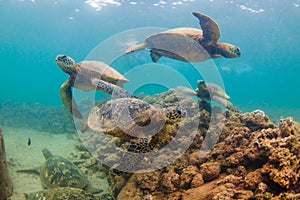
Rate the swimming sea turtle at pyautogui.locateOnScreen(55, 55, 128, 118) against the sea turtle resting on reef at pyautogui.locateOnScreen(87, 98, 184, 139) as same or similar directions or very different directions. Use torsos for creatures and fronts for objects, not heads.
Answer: very different directions

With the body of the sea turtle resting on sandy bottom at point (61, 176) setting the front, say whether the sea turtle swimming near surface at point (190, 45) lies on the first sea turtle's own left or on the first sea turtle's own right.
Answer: on the first sea turtle's own right

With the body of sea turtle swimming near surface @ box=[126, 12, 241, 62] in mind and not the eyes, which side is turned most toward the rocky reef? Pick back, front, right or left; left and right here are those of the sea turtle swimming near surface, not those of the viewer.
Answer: right

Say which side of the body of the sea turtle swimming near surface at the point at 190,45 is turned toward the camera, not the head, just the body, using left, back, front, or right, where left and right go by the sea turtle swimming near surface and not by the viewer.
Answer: right

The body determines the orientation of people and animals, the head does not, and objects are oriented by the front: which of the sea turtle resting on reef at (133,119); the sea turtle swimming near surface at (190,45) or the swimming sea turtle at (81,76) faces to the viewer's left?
the swimming sea turtle

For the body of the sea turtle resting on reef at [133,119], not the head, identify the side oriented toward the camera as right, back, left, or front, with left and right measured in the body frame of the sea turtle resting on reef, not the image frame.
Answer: right

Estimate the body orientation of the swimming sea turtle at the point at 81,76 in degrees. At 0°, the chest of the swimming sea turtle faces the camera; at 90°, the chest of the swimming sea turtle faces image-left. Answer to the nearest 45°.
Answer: approximately 90°

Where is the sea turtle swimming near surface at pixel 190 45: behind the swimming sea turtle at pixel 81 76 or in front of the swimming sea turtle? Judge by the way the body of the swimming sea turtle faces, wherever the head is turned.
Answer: behind

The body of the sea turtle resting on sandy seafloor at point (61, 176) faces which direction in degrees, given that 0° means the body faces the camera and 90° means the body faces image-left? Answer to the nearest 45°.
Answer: approximately 135°

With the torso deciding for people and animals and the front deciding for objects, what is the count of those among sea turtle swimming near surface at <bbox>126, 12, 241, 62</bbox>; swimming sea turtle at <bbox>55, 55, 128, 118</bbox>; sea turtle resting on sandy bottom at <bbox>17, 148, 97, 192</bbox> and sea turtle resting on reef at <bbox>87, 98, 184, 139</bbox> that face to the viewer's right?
2
